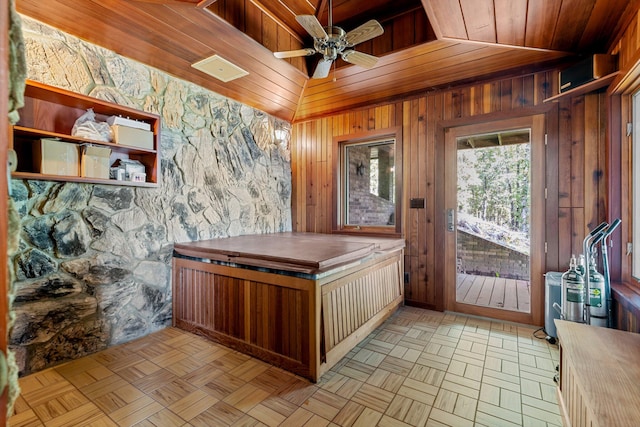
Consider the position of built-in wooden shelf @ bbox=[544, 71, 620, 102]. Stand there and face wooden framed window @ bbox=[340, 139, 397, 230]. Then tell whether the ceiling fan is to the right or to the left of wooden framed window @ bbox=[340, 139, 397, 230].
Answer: left

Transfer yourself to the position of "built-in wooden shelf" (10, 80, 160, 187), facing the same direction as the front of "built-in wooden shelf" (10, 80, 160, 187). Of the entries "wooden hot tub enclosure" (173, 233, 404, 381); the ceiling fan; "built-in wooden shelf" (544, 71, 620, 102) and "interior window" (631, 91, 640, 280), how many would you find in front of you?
4

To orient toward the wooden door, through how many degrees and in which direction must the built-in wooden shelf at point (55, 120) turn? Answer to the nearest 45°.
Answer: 0° — it already faces it

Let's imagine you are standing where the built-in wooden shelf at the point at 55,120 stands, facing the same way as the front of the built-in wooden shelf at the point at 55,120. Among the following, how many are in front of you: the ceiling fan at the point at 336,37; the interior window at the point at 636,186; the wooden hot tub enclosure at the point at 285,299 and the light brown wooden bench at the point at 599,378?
4

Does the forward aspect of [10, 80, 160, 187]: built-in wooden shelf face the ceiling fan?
yes

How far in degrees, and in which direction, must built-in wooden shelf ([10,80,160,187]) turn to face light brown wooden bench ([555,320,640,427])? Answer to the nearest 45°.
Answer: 0° — it already faces it

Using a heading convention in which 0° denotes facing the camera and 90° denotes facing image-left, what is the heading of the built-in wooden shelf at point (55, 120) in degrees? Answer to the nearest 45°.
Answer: approximately 315°

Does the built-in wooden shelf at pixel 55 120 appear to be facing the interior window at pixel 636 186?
yes

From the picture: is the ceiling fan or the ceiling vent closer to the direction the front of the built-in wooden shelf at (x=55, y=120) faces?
the ceiling fan
